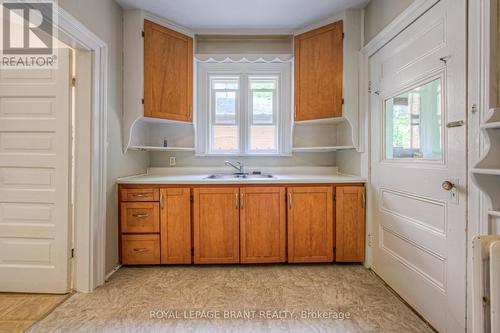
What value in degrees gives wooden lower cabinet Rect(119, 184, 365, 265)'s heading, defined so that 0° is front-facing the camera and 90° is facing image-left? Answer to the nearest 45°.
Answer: approximately 0°

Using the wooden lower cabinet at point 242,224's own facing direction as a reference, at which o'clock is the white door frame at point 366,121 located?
The white door frame is roughly at 9 o'clock from the wooden lower cabinet.

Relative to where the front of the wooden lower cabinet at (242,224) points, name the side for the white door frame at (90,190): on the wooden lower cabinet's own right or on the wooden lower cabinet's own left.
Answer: on the wooden lower cabinet's own right

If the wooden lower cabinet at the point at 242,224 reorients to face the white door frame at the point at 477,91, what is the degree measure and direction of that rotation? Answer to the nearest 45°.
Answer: approximately 45° to its left

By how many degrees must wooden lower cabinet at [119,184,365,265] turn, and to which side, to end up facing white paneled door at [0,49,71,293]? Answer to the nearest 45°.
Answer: approximately 90° to its right

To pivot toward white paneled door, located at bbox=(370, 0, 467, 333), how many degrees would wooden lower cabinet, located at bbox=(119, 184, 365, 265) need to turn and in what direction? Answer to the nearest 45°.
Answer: approximately 45° to its left
